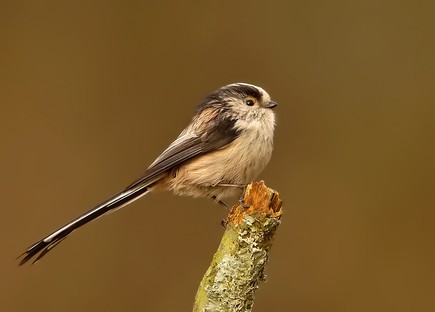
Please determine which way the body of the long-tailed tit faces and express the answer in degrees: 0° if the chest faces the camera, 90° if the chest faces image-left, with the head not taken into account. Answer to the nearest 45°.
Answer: approximately 270°
